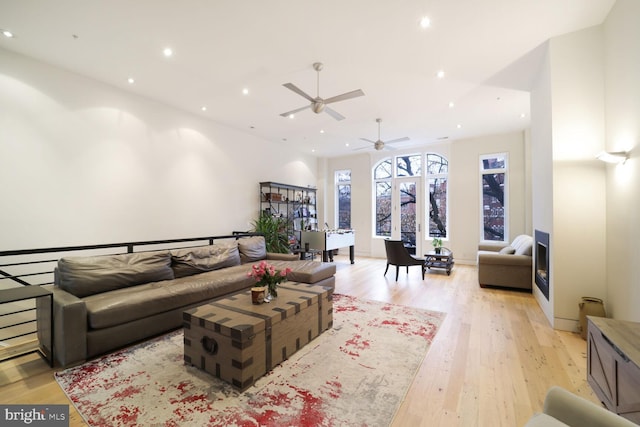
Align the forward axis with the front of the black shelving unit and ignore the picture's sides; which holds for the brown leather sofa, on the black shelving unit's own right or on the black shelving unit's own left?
on the black shelving unit's own right

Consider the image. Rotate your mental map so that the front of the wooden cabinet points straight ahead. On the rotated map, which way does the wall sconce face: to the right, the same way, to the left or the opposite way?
the same way

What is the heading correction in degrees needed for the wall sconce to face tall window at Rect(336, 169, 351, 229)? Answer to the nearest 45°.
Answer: approximately 90° to its right

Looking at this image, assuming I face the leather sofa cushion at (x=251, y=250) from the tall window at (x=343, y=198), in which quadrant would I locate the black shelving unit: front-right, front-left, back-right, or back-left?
front-right

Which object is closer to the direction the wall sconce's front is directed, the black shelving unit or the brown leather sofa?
the brown leather sofa

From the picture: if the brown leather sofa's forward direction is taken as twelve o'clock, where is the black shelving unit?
The black shelving unit is roughly at 9 o'clock from the brown leather sofa.

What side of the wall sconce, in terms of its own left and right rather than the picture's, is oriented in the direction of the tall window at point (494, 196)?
right

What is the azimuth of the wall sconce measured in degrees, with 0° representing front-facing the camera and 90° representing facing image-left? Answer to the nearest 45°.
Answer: approximately 45°

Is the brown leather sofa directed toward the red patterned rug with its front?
yes

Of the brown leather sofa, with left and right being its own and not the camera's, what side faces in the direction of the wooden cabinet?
front

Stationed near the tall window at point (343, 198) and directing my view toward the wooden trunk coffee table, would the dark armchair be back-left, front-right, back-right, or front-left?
front-left

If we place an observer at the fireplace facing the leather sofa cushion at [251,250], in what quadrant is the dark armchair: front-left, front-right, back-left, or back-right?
front-right

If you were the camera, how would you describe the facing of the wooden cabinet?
facing the viewer and to the left of the viewer

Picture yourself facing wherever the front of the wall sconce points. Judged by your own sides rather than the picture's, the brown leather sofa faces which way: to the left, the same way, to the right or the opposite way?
the opposite way

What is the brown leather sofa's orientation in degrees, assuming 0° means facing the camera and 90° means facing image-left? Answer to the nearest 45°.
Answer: approximately 315°

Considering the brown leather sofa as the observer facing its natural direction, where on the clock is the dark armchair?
The dark armchair is roughly at 10 o'clock from the brown leather sofa.

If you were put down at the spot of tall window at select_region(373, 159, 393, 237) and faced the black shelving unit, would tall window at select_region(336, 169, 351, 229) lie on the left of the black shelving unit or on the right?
right
